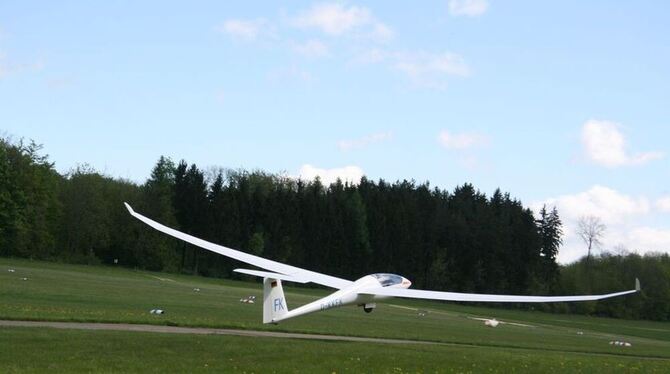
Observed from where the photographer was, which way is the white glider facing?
facing away from the viewer and to the right of the viewer
